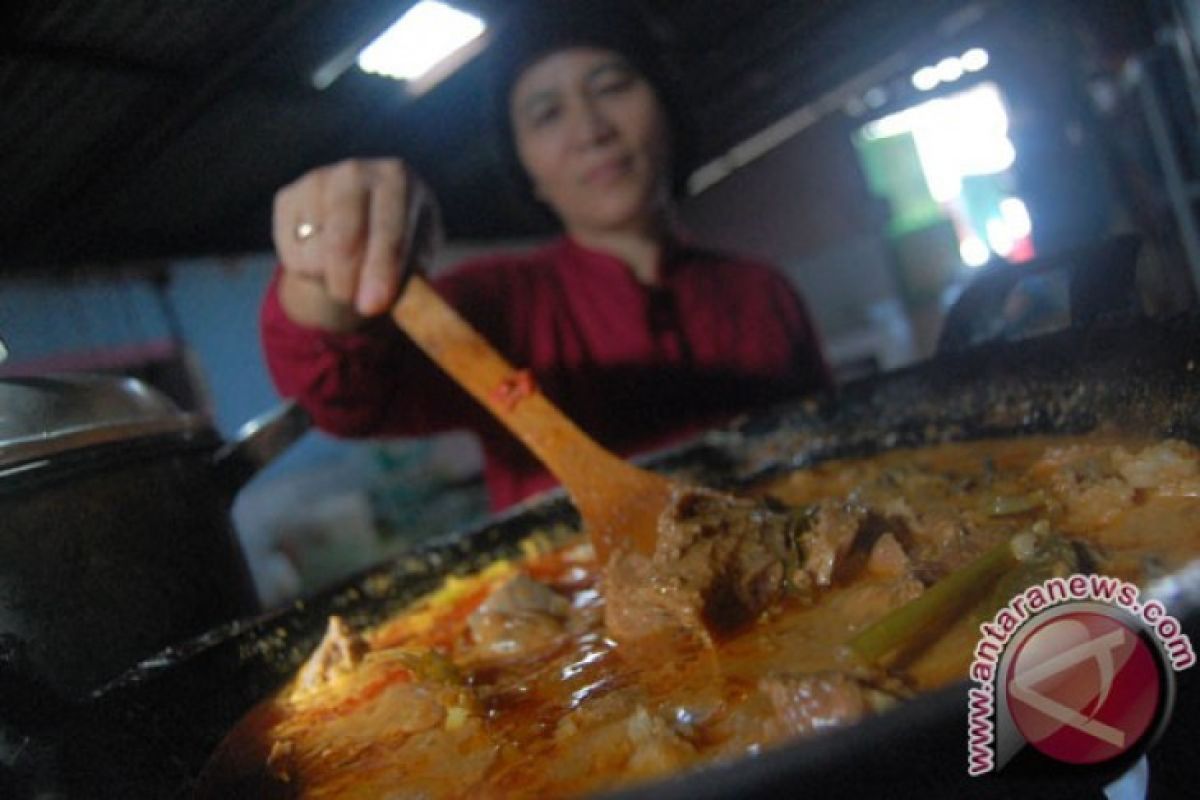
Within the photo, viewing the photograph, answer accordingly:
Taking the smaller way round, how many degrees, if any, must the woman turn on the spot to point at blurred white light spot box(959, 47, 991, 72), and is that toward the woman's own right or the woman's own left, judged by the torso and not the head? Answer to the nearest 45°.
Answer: approximately 90° to the woman's own left

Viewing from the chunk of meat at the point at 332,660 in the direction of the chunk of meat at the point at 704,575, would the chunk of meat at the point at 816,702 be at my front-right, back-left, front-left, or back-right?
front-right

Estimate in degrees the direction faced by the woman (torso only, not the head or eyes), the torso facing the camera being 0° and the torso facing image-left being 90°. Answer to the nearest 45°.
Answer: approximately 0°

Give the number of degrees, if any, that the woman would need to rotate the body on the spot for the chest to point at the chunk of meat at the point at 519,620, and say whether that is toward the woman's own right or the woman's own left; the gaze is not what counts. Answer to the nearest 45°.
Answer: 0° — they already face it

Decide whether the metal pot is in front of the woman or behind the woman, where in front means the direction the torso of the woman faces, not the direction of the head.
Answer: in front

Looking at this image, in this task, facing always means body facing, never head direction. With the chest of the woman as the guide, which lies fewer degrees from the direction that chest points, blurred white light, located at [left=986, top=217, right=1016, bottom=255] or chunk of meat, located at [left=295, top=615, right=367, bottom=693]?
the chunk of meat

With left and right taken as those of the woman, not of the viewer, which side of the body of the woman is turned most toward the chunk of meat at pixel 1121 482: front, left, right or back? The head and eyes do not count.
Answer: front

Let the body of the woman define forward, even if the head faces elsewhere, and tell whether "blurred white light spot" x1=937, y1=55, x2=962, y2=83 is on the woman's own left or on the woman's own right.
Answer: on the woman's own left

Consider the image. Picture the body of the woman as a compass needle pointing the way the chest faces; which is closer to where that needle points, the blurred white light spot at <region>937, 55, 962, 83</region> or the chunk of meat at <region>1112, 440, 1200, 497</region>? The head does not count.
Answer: the chunk of meat

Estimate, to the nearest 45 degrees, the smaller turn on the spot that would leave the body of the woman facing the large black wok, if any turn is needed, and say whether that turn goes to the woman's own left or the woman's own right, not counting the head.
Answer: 0° — they already face it

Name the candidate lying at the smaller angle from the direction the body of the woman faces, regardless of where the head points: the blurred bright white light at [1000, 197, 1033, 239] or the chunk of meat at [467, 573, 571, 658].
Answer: the chunk of meat

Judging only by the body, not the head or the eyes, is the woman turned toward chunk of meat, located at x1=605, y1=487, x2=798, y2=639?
yes
